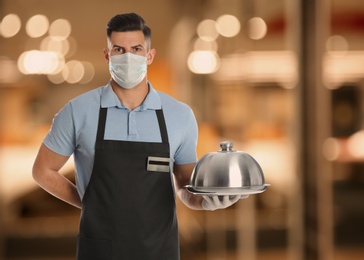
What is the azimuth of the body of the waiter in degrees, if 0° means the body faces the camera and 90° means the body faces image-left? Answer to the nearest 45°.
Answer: approximately 0°
